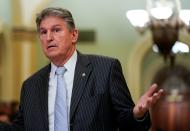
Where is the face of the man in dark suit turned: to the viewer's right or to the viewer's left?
to the viewer's left

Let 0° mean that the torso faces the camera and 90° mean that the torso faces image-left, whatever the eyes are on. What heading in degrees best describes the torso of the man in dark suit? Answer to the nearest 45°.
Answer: approximately 45°

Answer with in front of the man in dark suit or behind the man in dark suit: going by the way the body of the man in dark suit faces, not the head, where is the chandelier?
behind
